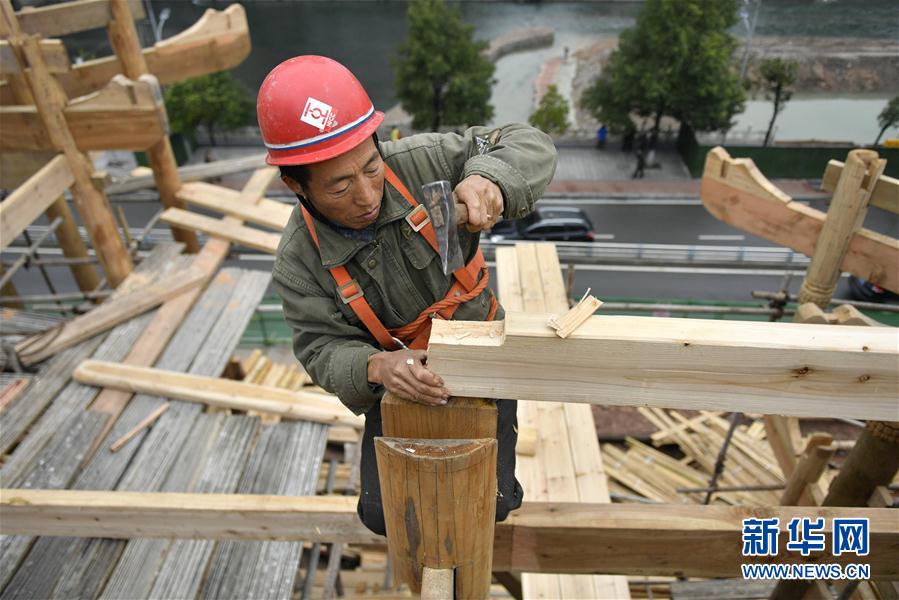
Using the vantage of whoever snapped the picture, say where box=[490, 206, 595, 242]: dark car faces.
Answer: facing to the left of the viewer

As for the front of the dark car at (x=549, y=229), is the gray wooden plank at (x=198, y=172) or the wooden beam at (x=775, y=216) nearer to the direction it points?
the gray wooden plank

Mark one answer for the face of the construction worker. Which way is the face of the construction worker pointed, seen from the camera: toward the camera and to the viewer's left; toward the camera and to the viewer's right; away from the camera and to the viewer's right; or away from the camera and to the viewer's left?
toward the camera and to the viewer's right

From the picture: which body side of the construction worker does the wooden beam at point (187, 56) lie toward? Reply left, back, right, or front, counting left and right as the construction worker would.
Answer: back

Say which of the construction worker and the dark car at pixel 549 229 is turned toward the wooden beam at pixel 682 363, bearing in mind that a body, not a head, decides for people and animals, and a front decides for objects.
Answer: the construction worker

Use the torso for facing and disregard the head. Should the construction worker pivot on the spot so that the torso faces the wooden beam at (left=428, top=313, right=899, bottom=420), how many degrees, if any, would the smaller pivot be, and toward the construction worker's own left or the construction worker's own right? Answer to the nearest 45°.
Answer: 0° — they already face it

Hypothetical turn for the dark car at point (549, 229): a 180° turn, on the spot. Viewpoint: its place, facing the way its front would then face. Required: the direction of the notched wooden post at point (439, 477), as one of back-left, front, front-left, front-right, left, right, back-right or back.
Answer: right

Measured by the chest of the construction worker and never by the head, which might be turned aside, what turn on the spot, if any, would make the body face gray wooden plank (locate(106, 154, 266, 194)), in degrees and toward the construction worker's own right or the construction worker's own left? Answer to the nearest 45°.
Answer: approximately 180°

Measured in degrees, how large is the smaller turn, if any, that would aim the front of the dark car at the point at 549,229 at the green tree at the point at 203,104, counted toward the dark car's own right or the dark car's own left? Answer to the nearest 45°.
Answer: approximately 45° to the dark car's own right

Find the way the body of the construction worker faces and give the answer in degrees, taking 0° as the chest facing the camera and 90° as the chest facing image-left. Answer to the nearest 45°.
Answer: approximately 315°

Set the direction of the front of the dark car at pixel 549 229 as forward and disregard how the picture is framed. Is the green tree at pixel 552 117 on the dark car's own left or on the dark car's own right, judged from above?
on the dark car's own right

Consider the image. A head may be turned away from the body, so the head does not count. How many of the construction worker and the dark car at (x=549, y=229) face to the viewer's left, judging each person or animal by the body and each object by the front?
1

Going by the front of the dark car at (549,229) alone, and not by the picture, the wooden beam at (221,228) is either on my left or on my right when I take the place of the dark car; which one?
on my left

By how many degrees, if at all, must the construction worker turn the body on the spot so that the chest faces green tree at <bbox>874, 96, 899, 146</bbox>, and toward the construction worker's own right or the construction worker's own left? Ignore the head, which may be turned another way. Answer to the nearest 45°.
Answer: approximately 90° to the construction worker's own left
